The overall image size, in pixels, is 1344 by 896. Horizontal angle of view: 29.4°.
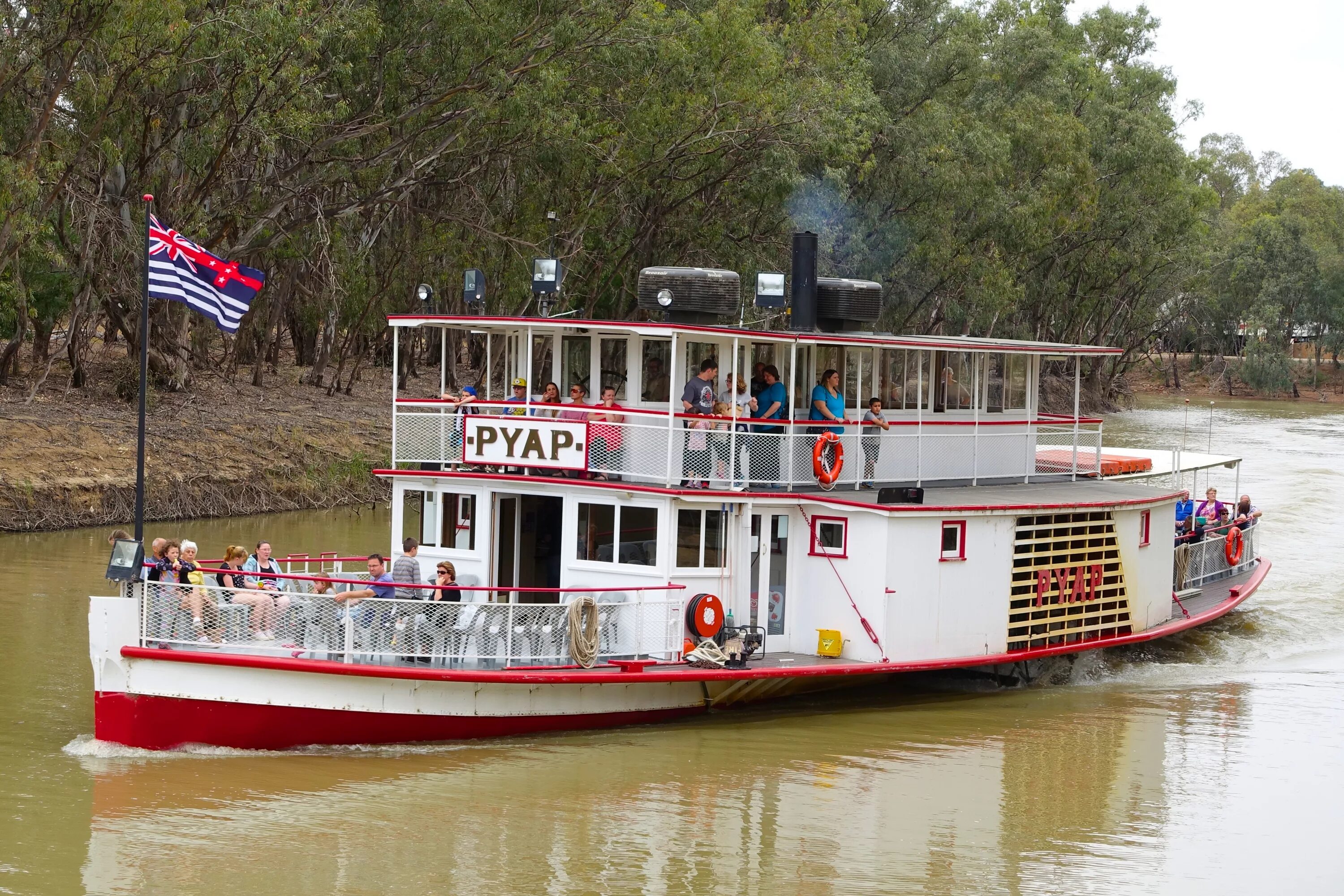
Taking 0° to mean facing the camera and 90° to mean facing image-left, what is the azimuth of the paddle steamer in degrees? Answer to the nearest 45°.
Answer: approximately 45°

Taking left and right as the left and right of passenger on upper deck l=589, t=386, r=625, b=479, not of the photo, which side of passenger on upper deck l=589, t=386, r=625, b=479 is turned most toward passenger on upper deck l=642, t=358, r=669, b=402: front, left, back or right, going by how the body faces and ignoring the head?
back

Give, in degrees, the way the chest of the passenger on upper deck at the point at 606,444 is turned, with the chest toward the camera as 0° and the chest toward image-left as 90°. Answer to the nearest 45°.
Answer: approximately 0°
